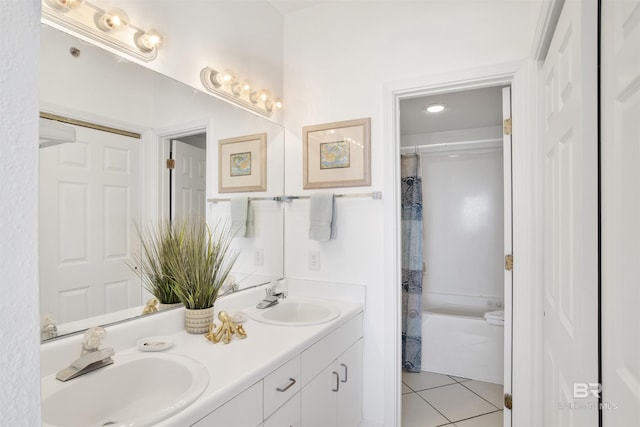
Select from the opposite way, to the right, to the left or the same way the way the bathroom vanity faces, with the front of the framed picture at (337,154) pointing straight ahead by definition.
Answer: to the left

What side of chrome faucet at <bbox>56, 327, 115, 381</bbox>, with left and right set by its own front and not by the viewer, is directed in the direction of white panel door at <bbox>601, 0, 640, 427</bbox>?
front

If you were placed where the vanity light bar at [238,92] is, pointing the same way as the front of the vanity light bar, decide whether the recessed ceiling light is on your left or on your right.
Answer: on your left

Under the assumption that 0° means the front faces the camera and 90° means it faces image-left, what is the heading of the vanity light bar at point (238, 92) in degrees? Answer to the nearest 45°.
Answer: approximately 315°

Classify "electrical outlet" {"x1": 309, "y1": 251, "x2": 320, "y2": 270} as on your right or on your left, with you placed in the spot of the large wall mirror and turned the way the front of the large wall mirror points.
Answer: on your left

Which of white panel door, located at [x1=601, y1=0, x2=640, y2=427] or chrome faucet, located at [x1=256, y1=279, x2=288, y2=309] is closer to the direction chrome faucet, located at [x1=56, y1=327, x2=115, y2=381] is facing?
the white panel door

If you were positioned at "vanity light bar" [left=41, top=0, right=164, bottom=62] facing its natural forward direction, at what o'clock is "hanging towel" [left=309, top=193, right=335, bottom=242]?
The hanging towel is roughly at 10 o'clock from the vanity light bar.

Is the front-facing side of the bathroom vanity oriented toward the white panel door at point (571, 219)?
yes

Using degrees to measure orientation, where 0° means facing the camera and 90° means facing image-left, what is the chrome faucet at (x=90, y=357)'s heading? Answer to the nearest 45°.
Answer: approximately 315°

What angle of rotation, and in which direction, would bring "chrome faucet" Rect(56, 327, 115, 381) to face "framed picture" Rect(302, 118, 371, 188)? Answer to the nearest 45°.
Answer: approximately 45° to its left
